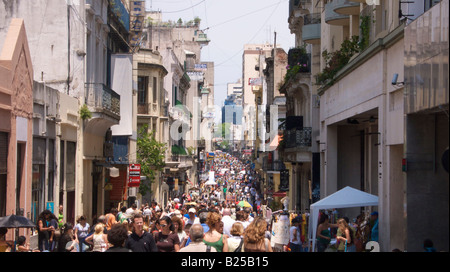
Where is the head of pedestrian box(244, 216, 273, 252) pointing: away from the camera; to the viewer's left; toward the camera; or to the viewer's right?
away from the camera

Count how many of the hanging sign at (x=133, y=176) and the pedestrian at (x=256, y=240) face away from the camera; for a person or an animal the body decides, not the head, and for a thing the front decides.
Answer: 1

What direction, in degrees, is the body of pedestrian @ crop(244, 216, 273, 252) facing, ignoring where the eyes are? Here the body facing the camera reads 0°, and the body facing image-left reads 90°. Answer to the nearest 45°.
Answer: approximately 180°

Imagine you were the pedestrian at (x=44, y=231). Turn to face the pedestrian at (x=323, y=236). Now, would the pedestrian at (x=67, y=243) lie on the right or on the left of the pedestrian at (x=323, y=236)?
right
